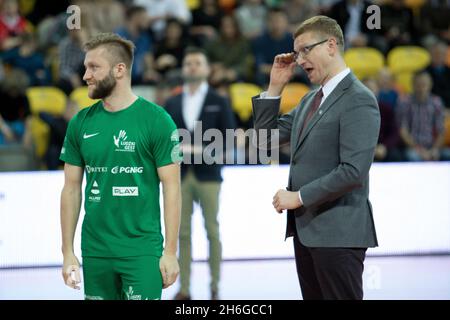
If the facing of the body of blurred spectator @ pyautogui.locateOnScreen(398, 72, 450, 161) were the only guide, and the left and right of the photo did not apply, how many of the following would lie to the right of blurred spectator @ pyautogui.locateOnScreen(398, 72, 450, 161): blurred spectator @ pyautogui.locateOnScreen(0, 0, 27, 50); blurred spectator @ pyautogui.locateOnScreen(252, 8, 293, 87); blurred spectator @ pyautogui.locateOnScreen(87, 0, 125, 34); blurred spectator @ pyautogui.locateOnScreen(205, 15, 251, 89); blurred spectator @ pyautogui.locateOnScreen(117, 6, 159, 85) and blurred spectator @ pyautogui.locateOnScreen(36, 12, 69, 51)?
6

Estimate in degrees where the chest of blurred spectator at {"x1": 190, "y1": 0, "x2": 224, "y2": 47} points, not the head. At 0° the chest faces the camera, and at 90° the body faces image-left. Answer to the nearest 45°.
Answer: approximately 0°

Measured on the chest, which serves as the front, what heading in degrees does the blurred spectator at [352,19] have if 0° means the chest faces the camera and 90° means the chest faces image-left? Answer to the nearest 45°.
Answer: approximately 0°

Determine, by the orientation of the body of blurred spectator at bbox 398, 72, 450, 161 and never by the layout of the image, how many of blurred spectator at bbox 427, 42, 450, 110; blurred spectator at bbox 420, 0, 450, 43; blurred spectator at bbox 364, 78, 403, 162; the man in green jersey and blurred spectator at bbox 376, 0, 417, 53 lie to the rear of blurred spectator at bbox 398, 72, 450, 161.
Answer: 3

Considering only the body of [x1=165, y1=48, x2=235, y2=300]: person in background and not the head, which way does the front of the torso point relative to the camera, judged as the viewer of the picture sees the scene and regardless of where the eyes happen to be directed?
toward the camera

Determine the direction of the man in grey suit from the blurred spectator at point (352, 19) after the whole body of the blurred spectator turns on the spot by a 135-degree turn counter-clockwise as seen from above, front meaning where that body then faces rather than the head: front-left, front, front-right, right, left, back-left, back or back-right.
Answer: back-right

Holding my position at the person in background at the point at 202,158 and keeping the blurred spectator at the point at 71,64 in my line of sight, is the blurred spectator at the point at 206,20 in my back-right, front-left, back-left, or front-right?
front-right

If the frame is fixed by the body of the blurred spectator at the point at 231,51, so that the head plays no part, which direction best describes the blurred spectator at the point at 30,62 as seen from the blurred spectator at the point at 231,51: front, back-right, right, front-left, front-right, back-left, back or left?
right

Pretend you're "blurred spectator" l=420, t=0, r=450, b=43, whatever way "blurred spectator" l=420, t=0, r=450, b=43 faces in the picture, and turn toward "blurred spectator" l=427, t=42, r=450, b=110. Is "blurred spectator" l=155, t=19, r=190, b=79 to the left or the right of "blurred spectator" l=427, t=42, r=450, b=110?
right
